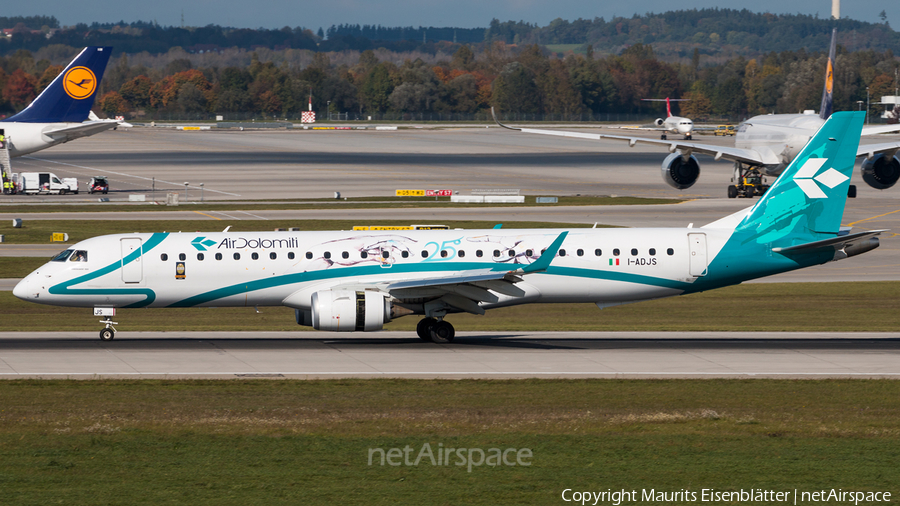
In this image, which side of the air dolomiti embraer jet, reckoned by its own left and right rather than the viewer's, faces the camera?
left
